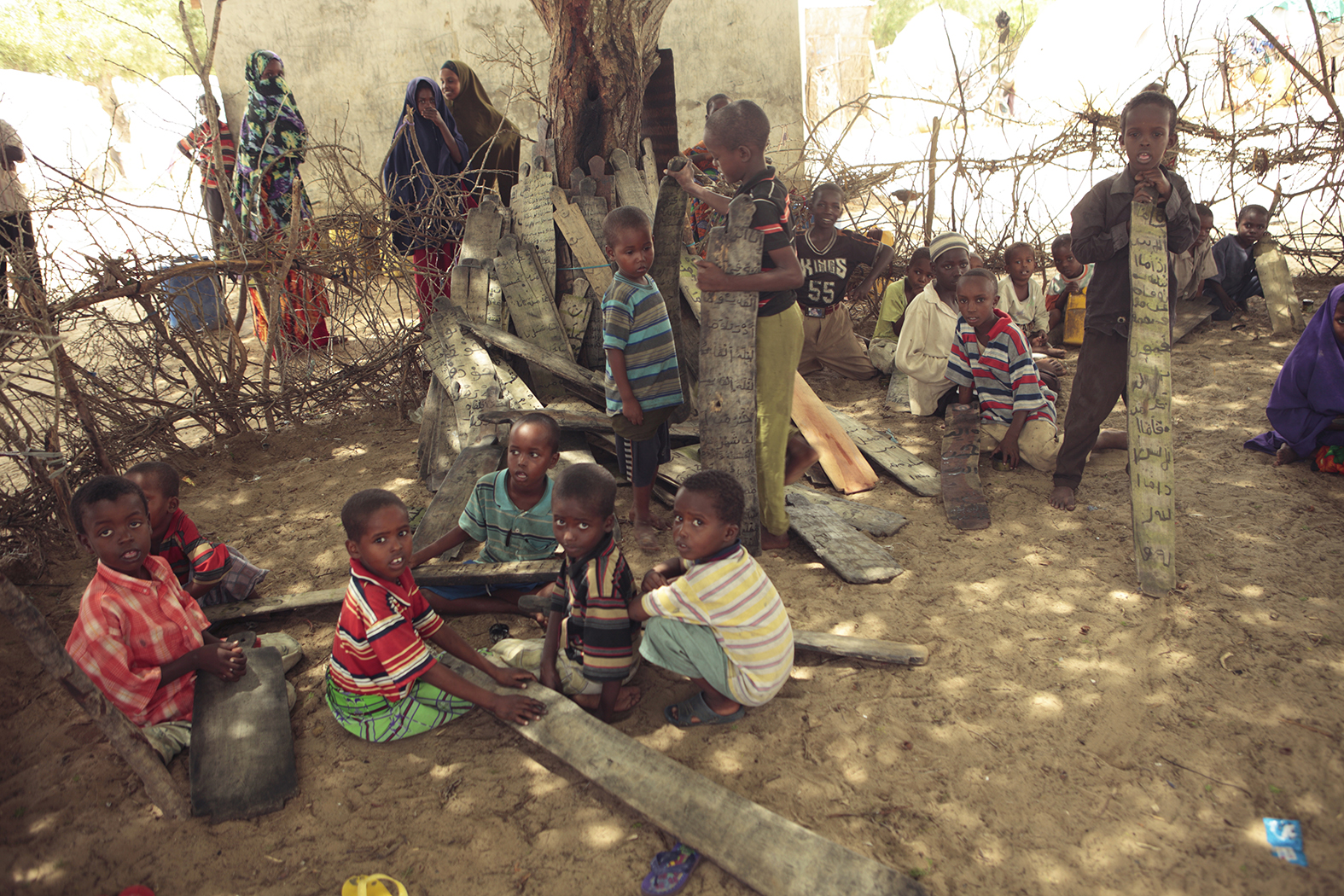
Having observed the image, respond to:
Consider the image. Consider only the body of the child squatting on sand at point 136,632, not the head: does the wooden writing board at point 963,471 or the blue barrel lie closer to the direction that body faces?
the wooden writing board

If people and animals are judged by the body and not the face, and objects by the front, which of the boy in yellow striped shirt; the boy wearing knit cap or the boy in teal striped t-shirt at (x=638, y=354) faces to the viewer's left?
the boy in yellow striped shirt

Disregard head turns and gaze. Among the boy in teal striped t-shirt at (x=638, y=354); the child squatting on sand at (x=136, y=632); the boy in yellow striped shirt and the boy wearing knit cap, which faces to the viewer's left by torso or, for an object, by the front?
the boy in yellow striped shirt

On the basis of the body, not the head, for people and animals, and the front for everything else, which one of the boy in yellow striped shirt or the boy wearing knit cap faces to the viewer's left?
the boy in yellow striped shirt

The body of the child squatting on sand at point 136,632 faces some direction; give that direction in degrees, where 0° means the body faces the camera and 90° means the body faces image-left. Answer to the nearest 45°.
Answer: approximately 315°

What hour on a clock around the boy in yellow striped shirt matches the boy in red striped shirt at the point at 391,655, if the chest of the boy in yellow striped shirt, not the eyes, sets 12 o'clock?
The boy in red striped shirt is roughly at 12 o'clock from the boy in yellow striped shirt.

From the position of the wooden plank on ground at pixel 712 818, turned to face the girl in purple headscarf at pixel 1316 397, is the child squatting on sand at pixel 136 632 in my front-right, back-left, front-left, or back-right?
back-left

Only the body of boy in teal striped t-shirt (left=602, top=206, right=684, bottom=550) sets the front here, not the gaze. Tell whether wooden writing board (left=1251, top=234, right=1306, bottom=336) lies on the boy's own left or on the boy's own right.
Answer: on the boy's own left

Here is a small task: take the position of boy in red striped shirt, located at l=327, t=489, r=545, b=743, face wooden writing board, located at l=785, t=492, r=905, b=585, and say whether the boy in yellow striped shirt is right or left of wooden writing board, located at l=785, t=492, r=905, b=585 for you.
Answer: right

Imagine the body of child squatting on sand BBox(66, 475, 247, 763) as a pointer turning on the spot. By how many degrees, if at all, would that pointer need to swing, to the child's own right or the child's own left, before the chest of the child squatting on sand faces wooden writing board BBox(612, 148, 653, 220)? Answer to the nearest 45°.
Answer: approximately 90° to the child's own left

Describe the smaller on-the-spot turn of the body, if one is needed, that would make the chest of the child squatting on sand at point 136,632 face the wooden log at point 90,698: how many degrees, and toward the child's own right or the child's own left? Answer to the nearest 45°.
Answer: approximately 45° to the child's own right

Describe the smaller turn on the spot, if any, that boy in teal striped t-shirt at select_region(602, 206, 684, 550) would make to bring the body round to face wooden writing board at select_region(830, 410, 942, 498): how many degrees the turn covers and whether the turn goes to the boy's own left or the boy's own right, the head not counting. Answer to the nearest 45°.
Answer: approximately 90° to the boy's own left

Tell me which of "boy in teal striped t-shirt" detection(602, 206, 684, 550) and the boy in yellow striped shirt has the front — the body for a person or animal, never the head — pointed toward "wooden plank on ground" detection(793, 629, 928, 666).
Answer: the boy in teal striped t-shirt

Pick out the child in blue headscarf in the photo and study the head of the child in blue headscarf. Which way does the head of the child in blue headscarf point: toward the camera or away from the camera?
toward the camera
